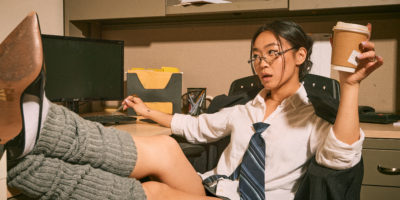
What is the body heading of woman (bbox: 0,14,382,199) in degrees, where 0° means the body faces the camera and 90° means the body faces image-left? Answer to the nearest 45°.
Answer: approximately 45°

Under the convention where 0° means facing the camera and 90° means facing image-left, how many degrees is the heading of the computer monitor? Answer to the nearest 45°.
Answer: approximately 315°

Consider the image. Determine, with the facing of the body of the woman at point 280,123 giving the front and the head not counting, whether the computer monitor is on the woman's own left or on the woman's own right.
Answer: on the woman's own right

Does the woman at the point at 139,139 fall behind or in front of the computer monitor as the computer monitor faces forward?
in front

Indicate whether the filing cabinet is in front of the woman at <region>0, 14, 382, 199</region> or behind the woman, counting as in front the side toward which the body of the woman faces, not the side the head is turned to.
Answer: behind

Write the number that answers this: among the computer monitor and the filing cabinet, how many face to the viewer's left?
0

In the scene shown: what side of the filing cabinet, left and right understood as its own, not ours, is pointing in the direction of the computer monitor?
right

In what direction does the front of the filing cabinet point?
toward the camera
